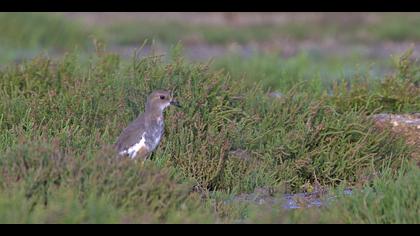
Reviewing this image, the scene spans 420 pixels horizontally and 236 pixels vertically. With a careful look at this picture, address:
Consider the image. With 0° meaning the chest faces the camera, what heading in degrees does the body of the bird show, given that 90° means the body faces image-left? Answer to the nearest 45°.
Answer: approximately 270°
